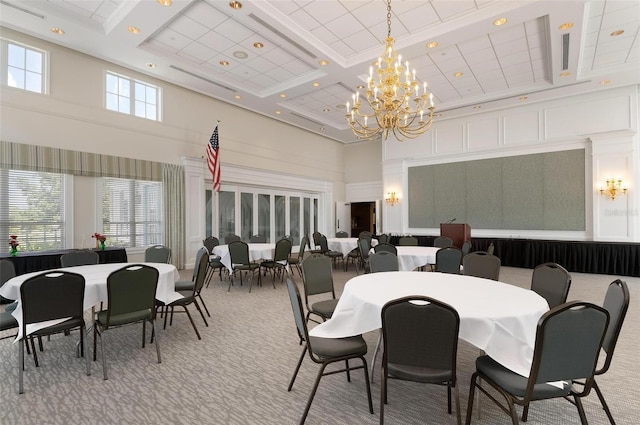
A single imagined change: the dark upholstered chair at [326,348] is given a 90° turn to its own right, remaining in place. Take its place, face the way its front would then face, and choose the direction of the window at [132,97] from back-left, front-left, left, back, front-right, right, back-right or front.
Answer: back-right

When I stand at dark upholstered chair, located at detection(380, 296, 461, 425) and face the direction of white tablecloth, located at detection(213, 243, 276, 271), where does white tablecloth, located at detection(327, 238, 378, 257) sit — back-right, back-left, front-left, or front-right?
front-right

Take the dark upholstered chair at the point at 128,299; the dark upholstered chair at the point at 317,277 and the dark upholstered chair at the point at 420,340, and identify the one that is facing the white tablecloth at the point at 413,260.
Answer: the dark upholstered chair at the point at 420,340

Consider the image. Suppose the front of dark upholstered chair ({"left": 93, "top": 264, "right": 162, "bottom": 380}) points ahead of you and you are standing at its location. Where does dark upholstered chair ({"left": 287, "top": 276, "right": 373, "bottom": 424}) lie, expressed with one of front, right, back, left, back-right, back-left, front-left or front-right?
back

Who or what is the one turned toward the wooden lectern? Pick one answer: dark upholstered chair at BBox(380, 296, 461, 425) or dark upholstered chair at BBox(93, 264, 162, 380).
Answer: dark upholstered chair at BBox(380, 296, 461, 425)

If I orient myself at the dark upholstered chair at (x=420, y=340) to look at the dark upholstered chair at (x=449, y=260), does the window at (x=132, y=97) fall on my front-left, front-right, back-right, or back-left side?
front-left

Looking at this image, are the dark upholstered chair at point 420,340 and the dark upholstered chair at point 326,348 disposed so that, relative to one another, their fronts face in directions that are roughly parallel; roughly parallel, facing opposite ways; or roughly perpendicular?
roughly perpendicular

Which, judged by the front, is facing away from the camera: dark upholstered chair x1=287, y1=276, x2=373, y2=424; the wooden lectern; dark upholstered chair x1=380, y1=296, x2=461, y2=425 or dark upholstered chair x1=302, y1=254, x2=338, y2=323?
dark upholstered chair x1=380, y1=296, x2=461, y2=425

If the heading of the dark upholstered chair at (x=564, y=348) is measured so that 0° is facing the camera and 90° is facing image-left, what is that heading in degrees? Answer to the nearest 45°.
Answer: approximately 135°

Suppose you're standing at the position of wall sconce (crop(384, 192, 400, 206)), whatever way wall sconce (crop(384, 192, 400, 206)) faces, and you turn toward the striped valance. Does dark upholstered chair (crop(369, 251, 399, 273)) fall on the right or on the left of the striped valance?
left

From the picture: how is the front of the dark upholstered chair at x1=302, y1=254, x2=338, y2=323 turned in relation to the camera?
facing the viewer and to the right of the viewer

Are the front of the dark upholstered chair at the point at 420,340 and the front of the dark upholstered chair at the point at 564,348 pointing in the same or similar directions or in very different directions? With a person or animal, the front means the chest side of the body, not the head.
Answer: same or similar directions

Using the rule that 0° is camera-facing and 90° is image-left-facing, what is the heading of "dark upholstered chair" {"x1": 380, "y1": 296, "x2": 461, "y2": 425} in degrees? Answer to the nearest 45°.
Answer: approximately 180°

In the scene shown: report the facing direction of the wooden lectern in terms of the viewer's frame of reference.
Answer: facing the viewer

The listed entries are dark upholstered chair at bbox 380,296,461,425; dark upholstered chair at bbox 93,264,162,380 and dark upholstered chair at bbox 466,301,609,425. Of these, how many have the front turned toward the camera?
0

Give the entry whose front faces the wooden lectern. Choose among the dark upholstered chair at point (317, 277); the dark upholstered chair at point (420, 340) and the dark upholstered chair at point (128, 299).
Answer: the dark upholstered chair at point (420, 340)

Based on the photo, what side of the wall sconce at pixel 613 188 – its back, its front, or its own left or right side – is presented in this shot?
front

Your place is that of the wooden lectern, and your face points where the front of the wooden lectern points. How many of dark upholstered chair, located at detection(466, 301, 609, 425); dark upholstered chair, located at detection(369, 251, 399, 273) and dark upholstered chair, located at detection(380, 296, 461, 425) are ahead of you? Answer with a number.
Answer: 3

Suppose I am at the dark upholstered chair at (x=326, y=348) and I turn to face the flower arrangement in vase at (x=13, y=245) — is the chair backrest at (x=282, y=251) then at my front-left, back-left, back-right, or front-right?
front-right

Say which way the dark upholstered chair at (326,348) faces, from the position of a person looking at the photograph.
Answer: facing to the right of the viewer
